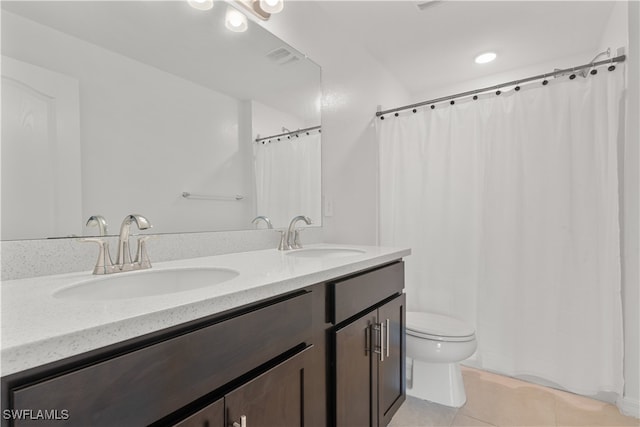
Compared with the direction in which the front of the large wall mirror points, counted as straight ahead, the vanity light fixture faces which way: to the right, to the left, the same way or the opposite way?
the same way

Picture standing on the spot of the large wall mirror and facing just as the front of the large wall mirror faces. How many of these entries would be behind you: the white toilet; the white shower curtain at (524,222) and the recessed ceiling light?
0

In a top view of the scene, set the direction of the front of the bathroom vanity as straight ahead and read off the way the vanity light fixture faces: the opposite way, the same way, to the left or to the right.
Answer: the same way

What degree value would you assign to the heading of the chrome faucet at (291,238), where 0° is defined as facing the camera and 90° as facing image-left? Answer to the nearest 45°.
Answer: approximately 315°

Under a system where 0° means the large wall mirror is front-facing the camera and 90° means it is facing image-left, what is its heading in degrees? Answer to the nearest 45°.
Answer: approximately 315°

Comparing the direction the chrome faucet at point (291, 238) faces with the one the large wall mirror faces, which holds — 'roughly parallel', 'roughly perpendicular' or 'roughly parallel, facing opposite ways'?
roughly parallel

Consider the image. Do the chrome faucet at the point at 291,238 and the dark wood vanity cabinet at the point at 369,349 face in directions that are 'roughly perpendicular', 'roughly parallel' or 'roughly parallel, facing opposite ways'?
roughly parallel

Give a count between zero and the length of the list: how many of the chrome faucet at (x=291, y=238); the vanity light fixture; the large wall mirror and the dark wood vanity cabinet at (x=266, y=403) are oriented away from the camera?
0

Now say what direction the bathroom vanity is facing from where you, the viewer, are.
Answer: facing the viewer and to the right of the viewer

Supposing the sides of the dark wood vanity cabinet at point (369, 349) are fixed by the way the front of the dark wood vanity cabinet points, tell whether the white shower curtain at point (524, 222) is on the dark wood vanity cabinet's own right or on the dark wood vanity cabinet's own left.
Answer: on the dark wood vanity cabinet's own left

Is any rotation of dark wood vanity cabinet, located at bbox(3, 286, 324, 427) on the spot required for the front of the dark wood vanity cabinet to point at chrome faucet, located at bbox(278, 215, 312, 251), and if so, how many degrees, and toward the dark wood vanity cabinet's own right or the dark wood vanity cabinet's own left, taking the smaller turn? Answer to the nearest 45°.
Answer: approximately 90° to the dark wood vanity cabinet's own left

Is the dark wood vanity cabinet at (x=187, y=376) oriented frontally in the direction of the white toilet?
no

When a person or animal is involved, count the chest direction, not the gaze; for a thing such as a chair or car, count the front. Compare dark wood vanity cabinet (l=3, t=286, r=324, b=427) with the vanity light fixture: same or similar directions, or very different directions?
same or similar directions

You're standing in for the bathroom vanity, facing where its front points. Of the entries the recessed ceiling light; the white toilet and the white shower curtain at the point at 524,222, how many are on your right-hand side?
0

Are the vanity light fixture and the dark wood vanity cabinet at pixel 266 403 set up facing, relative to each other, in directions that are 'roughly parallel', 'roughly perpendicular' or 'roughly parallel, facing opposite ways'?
roughly parallel
